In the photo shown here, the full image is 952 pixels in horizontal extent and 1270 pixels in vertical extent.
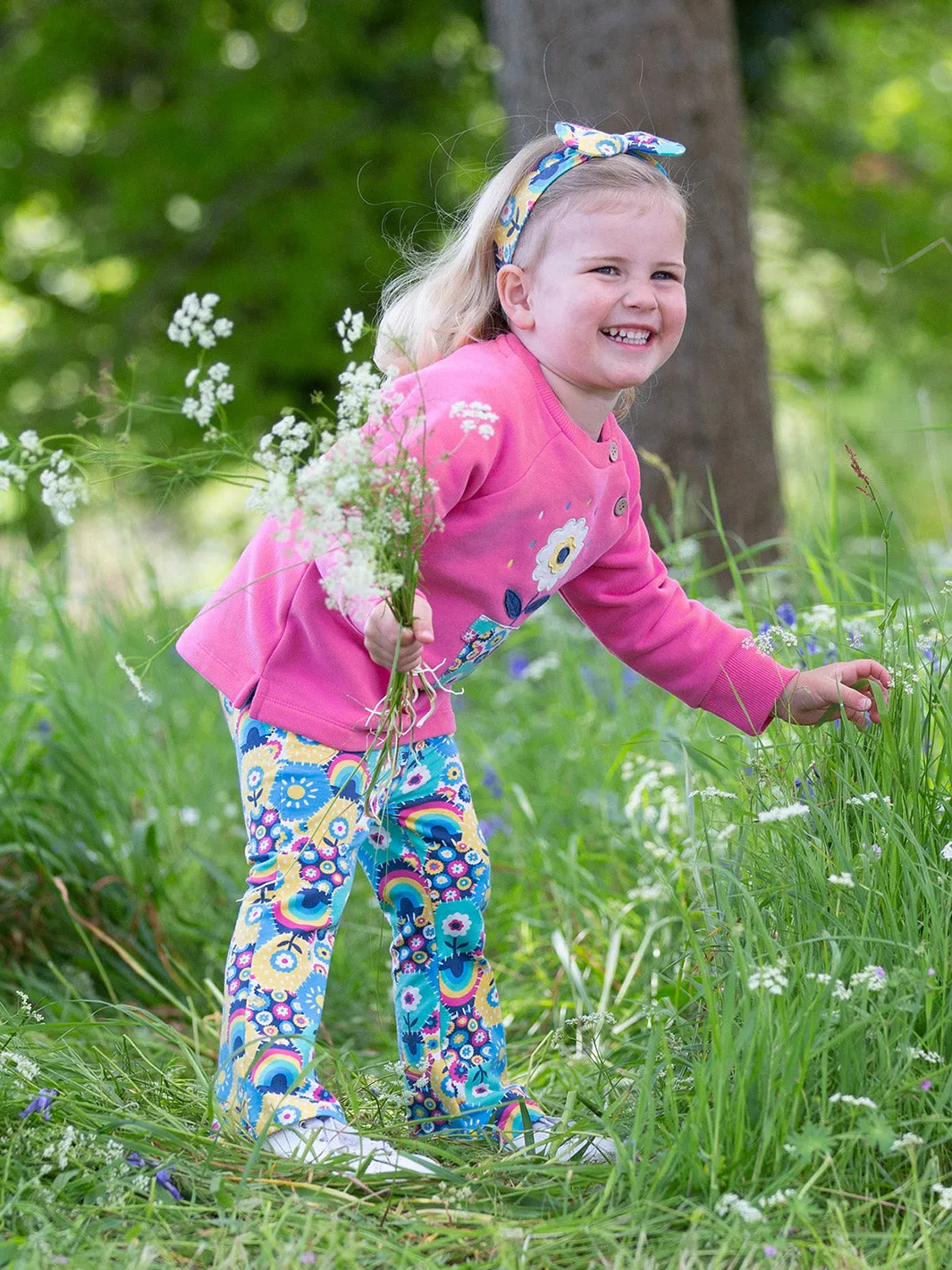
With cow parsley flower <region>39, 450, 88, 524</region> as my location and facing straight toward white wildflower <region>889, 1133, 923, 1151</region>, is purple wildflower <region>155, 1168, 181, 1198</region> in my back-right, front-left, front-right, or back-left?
front-right

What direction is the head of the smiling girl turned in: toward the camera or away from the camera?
toward the camera

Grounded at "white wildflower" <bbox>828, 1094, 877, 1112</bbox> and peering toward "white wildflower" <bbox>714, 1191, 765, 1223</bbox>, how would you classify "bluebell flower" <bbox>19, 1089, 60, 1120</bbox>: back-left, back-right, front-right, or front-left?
front-right

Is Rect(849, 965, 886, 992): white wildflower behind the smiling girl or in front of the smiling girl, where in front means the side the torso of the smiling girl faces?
in front

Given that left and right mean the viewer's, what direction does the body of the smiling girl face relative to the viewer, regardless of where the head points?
facing the viewer and to the right of the viewer

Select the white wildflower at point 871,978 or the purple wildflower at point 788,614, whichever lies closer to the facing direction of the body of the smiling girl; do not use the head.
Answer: the white wildflower
